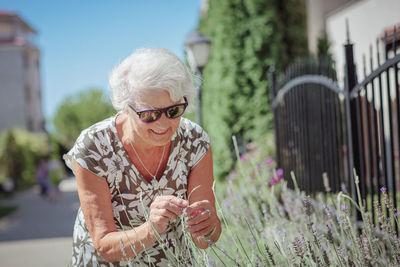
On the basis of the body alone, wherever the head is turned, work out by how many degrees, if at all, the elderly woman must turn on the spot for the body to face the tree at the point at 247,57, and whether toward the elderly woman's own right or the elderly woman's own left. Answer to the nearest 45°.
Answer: approximately 135° to the elderly woman's own left

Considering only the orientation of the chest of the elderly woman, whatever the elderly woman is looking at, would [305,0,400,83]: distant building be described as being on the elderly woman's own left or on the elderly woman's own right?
on the elderly woman's own left

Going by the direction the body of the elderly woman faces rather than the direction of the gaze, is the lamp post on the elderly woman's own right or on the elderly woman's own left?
on the elderly woman's own left

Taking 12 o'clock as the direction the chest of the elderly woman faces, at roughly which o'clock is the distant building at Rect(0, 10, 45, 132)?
The distant building is roughly at 7 o'clock from the elderly woman.

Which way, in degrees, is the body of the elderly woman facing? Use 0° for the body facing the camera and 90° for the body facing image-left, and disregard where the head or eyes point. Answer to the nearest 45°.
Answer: approximately 315°

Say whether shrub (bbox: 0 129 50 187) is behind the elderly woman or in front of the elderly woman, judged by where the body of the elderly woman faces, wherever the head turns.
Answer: behind

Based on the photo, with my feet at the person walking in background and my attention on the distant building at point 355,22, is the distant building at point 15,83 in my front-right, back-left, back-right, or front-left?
back-left
